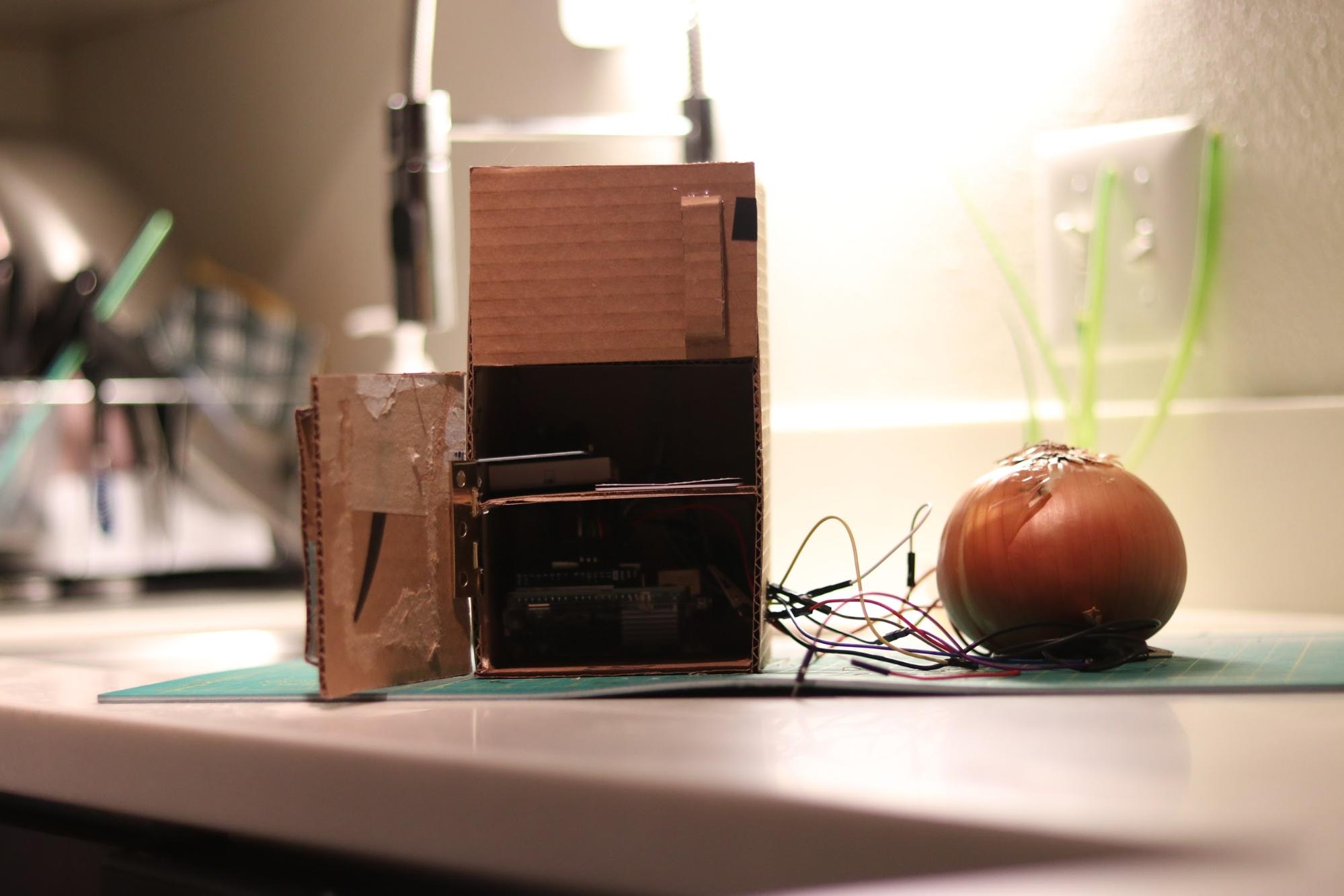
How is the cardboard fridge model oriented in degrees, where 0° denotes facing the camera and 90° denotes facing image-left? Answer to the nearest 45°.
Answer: approximately 0°

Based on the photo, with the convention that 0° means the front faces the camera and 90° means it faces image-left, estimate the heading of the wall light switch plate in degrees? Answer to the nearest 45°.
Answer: approximately 45°
